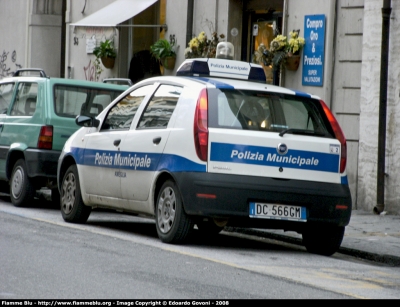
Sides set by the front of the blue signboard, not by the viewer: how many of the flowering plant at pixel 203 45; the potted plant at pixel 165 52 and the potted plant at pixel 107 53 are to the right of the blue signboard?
3

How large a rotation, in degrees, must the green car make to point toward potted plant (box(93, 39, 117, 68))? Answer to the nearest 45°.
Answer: approximately 45° to its right

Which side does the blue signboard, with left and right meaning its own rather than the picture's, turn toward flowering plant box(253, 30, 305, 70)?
right

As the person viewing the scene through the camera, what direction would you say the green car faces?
facing away from the viewer and to the left of the viewer

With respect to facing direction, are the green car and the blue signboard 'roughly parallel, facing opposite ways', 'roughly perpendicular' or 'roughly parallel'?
roughly perpendicular

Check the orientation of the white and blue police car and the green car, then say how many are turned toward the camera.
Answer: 0

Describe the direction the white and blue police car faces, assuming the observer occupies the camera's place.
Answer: facing away from the viewer and to the left of the viewer

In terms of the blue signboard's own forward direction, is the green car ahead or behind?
ahead

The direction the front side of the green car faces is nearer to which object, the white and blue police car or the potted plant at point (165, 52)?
the potted plant

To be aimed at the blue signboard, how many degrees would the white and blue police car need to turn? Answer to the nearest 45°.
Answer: approximately 45° to its right

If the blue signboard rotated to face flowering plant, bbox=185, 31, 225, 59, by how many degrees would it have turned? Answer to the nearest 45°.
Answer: approximately 90° to its right

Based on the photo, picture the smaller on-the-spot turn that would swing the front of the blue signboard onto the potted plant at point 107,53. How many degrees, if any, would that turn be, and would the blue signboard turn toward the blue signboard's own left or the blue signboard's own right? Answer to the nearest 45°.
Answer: approximately 90° to the blue signboard's own right

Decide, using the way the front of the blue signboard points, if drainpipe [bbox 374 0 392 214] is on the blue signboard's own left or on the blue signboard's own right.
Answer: on the blue signboard's own left
